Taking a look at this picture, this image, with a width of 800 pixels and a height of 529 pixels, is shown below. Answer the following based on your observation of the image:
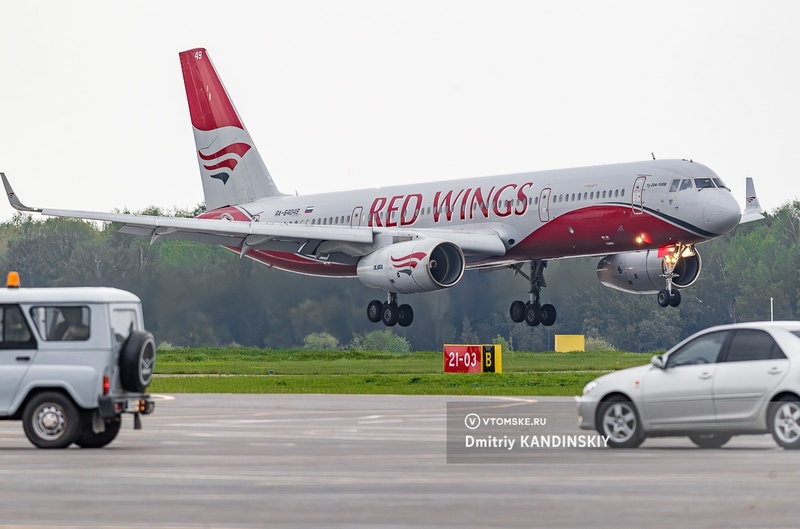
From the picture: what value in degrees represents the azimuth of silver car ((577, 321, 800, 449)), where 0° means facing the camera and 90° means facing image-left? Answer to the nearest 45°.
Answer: approximately 90°

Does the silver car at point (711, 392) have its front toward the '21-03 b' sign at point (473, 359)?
no
